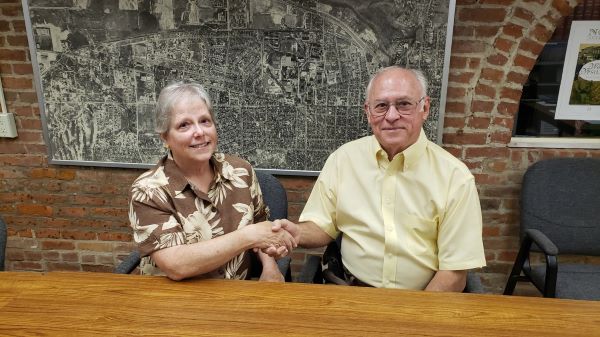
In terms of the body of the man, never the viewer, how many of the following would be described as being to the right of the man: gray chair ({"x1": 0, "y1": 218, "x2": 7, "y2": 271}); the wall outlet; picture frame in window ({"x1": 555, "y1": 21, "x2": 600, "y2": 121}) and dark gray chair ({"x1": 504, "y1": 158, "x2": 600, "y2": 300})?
2

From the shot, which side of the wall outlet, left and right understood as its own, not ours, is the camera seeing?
front

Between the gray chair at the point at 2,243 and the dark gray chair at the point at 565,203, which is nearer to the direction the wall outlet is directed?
the gray chair at the point at 2,243

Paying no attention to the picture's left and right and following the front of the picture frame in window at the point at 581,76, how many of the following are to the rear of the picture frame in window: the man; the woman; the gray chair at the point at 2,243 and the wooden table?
0

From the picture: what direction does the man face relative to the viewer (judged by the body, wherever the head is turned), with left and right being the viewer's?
facing the viewer

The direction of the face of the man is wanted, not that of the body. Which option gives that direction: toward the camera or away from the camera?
toward the camera

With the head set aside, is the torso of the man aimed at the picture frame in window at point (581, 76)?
no

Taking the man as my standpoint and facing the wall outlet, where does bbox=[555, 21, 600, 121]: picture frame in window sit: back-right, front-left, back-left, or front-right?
back-right

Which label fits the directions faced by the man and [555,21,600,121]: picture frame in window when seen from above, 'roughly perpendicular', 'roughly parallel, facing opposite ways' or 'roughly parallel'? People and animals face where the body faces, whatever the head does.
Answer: roughly parallel

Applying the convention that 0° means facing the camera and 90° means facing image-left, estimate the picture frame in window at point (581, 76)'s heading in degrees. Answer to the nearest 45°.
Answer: approximately 0°

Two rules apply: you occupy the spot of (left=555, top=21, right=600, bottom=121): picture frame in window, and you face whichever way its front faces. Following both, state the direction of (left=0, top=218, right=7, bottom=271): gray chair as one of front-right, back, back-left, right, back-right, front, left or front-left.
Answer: front-right

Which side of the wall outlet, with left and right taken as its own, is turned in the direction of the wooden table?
front

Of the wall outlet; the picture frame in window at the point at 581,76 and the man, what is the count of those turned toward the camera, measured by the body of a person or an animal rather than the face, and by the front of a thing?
3

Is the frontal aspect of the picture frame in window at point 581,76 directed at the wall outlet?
no

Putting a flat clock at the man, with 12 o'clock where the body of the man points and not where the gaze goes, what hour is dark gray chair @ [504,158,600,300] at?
The dark gray chair is roughly at 8 o'clock from the man.

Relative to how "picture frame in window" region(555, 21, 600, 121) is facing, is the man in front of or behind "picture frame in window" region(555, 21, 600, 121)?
in front

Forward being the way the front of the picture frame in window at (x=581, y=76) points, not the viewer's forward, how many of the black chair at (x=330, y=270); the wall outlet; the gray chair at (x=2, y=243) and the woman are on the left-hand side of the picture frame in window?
0

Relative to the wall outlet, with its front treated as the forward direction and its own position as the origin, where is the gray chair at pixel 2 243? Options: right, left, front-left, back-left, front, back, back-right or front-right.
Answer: front
